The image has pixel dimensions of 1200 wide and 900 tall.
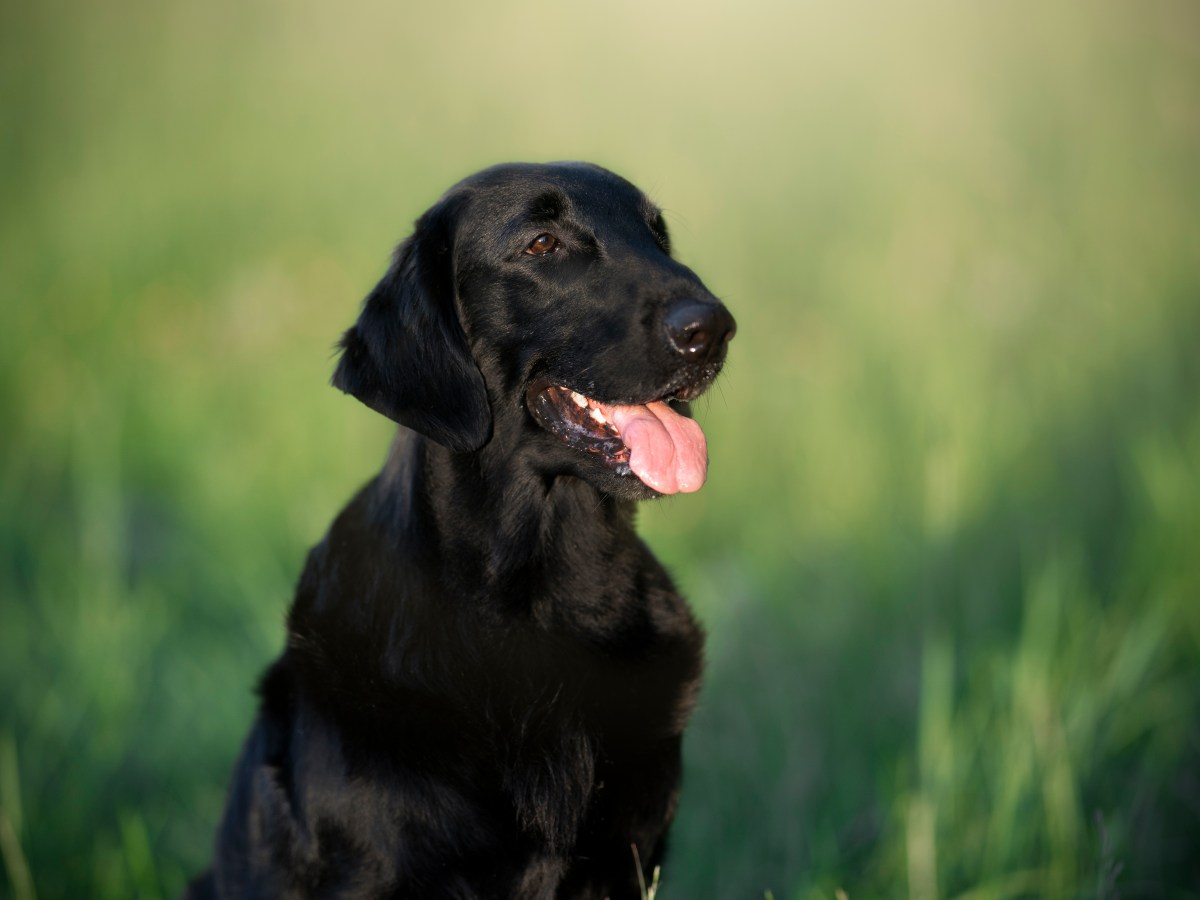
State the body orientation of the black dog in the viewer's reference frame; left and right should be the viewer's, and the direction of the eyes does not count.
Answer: facing the viewer and to the right of the viewer
